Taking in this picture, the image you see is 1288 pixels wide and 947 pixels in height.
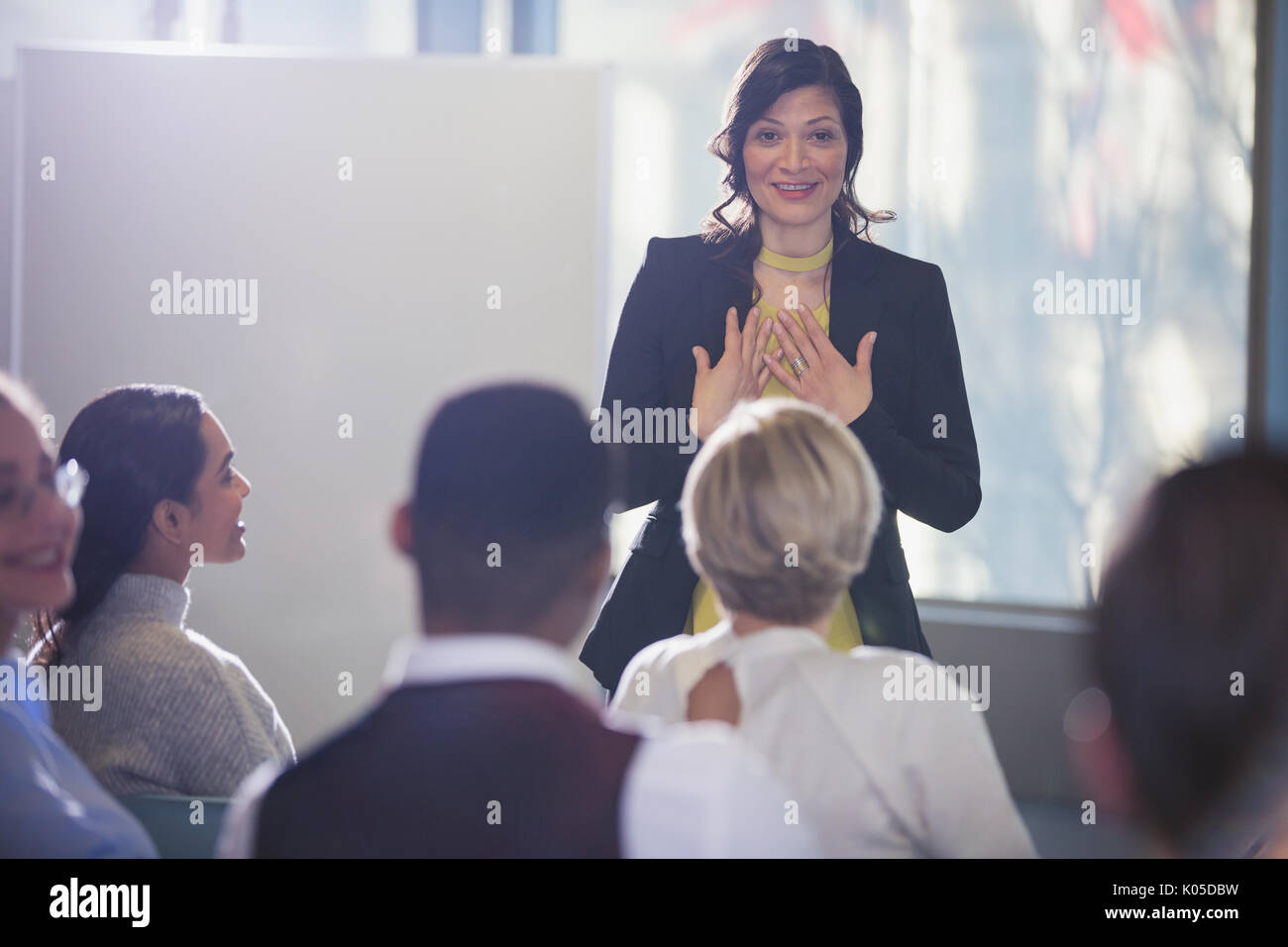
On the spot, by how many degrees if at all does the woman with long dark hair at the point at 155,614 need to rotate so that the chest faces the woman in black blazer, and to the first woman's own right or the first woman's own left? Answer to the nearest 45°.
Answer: approximately 45° to the first woman's own right

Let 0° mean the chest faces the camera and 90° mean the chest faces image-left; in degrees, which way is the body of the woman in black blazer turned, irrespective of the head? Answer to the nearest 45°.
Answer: approximately 0°

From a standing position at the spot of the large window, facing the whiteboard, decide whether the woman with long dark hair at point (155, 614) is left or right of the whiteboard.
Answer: left

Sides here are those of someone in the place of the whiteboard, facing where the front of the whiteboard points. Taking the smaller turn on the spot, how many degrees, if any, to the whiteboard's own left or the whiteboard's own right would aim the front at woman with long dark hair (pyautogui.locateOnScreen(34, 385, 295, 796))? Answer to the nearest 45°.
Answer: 0° — it already faces them

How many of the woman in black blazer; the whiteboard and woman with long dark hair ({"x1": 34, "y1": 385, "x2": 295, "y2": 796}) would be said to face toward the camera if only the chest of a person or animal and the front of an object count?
2

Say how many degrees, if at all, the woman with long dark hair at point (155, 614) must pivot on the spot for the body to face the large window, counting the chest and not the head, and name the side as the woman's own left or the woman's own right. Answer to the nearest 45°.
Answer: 0° — they already face it

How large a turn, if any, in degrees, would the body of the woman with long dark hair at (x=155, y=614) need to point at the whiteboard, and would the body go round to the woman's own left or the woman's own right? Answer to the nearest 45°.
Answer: approximately 45° to the woman's own left

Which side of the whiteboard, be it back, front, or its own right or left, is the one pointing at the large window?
left

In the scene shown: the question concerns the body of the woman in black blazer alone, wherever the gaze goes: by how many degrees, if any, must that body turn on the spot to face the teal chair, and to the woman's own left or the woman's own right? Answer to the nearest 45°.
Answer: approximately 45° to the woman's own right

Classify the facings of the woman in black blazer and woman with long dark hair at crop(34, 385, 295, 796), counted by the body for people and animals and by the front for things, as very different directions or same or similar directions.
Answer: very different directions

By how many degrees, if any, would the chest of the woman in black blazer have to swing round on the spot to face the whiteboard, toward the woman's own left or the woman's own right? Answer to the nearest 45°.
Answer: approximately 135° to the woman's own right

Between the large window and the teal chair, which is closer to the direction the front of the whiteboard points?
the teal chair

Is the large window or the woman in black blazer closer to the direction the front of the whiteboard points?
the woman in black blazer
